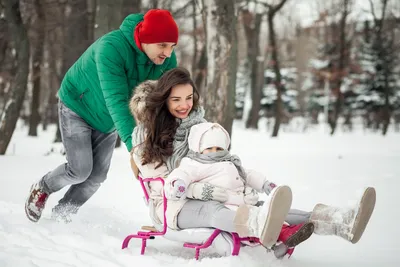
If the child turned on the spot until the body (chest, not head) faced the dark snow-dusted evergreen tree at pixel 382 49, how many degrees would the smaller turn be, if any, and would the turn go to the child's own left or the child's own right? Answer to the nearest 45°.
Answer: approximately 135° to the child's own left

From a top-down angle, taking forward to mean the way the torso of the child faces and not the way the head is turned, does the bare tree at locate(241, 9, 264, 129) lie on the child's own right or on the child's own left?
on the child's own left

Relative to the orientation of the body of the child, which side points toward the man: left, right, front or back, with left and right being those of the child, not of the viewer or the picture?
back

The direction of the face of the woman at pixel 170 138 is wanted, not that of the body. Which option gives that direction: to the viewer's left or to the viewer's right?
to the viewer's right

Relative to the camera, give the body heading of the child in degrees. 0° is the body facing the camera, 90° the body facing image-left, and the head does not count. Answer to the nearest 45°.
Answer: approximately 315°

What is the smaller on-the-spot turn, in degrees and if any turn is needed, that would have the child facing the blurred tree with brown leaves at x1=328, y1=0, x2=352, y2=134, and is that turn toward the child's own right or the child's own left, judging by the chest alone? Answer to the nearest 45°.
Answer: approximately 135° to the child's own left

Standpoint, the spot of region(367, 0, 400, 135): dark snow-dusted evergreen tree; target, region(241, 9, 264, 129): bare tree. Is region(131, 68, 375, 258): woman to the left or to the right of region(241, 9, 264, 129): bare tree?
left

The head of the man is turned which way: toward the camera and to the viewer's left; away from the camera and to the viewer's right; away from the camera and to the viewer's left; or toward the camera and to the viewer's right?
toward the camera and to the viewer's right
